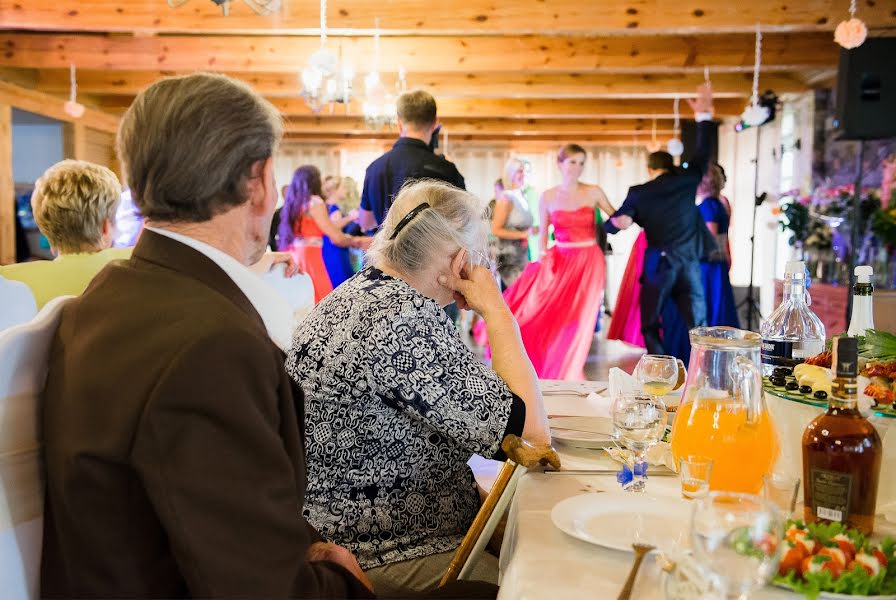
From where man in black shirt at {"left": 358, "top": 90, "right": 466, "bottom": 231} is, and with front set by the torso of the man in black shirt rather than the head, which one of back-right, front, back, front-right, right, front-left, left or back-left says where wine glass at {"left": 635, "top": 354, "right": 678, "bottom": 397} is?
back

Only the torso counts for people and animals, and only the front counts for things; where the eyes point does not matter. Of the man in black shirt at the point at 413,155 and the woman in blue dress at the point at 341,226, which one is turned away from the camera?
the man in black shirt

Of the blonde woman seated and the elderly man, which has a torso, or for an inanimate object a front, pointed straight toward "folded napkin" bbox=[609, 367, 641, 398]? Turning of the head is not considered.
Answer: the elderly man

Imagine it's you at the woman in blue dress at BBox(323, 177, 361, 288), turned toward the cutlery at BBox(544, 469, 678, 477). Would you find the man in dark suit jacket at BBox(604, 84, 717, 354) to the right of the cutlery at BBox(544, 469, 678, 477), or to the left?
left

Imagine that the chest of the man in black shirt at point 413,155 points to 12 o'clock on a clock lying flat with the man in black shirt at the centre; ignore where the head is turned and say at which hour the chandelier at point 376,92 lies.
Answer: The chandelier is roughly at 12 o'clock from the man in black shirt.

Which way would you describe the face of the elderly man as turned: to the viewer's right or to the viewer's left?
to the viewer's right

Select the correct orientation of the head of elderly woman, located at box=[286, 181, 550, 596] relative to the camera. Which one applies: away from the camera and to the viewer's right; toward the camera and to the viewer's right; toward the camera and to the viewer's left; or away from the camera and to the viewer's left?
away from the camera and to the viewer's right

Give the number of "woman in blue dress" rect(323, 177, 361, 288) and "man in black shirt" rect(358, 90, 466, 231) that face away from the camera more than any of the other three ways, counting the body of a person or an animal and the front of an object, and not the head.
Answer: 1

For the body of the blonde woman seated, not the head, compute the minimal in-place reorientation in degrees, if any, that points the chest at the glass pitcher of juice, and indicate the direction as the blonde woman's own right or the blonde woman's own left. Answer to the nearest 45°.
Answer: approximately 135° to the blonde woman's own right

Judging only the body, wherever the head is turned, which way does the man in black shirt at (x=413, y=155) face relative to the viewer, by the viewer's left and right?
facing away from the viewer

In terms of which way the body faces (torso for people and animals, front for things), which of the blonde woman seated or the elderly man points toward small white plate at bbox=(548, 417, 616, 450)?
the elderly man

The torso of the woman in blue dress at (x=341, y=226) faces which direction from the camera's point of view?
to the viewer's right
